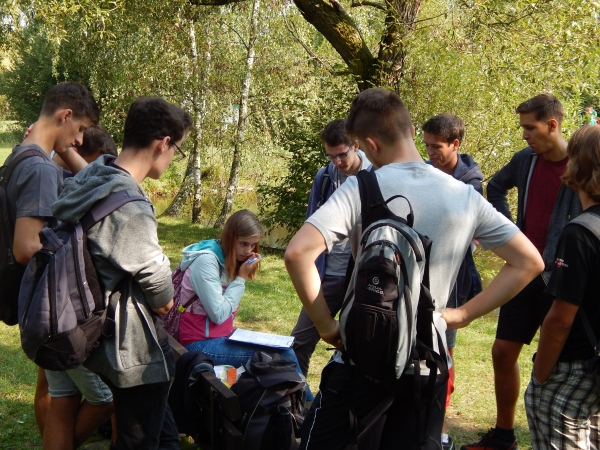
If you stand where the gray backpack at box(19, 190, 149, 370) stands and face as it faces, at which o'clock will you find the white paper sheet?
The white paper sheet is roughly at 6 o'clock from the gray backpack.

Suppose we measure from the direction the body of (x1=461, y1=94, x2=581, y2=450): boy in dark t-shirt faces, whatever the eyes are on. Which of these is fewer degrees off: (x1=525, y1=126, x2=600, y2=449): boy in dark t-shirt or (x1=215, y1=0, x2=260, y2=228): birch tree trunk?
the boy in dark t-shirt

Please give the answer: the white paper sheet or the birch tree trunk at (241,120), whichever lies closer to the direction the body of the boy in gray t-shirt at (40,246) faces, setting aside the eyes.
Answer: the white paper sheet

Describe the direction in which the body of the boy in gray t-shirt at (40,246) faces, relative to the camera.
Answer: to the viewer's right

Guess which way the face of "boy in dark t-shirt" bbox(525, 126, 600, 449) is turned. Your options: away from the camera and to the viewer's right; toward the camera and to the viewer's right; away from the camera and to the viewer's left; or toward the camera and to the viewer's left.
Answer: away from the camera and to the viewer's left

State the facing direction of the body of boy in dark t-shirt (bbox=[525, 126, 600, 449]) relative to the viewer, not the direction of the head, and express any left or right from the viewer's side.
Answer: facing away from the viewer and to the left of the viewer

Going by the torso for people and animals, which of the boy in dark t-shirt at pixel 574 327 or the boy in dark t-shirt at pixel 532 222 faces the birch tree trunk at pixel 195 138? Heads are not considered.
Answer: the boy in dark t-shirt at pixel 574 327

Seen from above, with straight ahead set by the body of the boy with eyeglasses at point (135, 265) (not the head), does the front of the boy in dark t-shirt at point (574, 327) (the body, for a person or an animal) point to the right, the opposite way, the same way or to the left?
to the left

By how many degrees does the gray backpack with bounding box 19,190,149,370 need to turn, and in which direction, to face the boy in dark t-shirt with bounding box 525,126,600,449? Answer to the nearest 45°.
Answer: approximately 135° to its left

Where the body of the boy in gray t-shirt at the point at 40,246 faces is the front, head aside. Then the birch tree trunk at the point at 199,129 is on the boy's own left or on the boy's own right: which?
on the boy's own left
